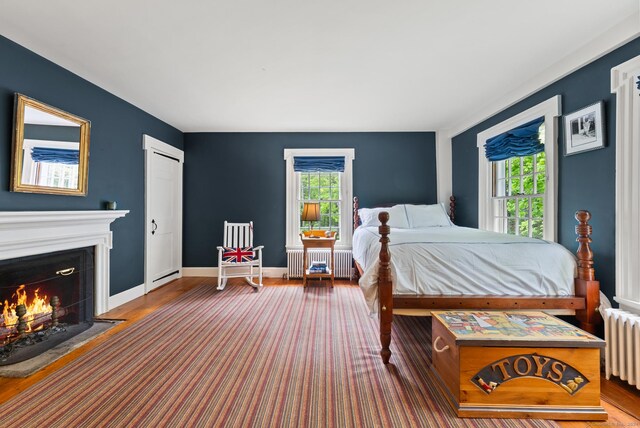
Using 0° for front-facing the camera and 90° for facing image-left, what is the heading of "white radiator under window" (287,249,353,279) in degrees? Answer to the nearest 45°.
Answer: approximately 0°

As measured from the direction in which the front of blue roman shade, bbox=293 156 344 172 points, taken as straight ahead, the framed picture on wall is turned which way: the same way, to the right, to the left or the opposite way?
to the right

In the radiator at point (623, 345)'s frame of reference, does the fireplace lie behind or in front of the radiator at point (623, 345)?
in front

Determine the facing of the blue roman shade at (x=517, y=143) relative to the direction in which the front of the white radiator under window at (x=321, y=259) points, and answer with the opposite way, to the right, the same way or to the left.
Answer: to the right

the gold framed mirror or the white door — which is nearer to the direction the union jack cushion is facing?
the gold framed mirror

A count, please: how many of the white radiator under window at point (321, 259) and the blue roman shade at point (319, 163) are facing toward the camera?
2

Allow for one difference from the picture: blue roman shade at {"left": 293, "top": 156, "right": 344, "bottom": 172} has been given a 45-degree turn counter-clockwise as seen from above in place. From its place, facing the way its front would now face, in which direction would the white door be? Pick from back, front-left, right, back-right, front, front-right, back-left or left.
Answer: back-right

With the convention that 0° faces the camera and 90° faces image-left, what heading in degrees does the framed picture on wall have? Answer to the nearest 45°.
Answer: approximately 45°

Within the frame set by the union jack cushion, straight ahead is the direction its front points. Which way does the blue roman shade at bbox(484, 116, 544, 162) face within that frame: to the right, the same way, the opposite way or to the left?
to the right

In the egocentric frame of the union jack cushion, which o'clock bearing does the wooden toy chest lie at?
The wooden toy chest is roughly at 11 o'clock from the union jack cushion.
